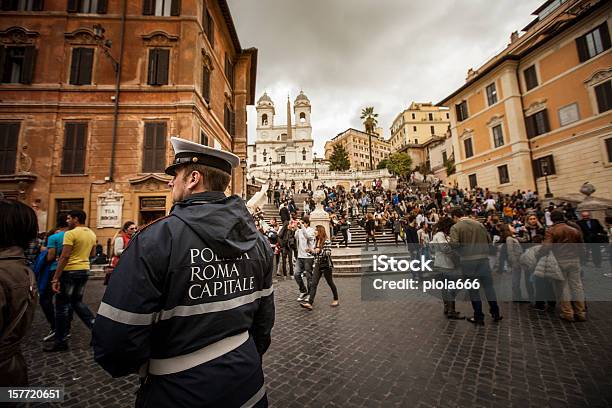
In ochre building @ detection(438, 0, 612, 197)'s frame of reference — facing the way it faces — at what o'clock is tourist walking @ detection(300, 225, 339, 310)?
The tourist walking is roughly at 11 o'clock from the ochre building.

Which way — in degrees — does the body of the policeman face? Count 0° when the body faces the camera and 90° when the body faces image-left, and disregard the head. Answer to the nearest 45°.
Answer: approximately 135°

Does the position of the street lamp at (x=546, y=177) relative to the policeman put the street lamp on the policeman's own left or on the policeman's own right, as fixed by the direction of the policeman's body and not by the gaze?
on the policeman's own right

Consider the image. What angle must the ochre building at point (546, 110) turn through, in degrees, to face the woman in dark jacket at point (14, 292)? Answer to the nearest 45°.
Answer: approximately 45° to its left
